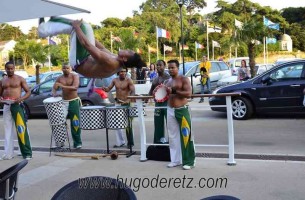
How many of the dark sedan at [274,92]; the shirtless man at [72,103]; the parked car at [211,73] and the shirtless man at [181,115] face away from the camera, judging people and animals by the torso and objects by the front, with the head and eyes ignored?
0

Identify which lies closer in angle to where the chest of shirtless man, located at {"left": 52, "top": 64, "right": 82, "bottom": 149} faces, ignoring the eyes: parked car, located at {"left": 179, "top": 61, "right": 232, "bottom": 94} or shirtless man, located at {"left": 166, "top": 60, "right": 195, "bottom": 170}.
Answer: the shirtless man

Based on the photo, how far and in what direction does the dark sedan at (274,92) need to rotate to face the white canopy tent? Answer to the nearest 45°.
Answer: approximately 90° to its left

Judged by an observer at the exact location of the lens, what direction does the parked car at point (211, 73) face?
facing the viewer and to the left of the viewer

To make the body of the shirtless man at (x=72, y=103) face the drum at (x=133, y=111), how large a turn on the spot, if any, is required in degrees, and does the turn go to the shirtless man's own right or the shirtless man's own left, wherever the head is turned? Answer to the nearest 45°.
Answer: approximately 90° to the shirtless man's own left

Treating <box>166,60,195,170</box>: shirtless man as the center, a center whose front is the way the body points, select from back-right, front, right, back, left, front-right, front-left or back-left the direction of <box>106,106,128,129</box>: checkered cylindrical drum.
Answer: right

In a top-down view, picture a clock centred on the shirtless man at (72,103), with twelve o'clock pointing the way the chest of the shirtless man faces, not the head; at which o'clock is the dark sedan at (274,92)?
The dark sedan is roughly at 7 o'clock from the shirtless man.

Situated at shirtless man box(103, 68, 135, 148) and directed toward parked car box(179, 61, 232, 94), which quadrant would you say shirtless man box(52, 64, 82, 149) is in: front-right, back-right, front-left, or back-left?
back-left

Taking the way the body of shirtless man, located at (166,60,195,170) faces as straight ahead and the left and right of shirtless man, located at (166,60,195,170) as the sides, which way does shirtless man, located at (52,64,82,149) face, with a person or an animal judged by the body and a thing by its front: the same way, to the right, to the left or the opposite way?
the same way

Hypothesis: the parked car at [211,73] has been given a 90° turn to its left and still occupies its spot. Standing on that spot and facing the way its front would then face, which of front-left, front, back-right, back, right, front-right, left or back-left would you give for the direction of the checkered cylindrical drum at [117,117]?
front-right

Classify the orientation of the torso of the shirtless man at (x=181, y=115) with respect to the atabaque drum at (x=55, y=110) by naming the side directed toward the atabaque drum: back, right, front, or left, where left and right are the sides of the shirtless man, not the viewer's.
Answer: right

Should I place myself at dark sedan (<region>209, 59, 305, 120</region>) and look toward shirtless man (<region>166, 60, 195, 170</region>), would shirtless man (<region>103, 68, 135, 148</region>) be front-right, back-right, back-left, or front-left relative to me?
front-right
